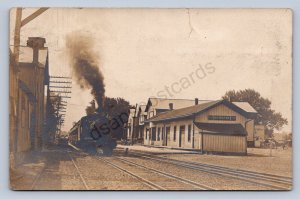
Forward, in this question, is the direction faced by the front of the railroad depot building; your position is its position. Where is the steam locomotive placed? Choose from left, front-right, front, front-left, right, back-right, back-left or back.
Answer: front-right

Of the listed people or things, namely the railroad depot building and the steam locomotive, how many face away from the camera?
0

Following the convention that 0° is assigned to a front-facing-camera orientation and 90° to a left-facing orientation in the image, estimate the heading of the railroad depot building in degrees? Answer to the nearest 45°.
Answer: approximately 45°
